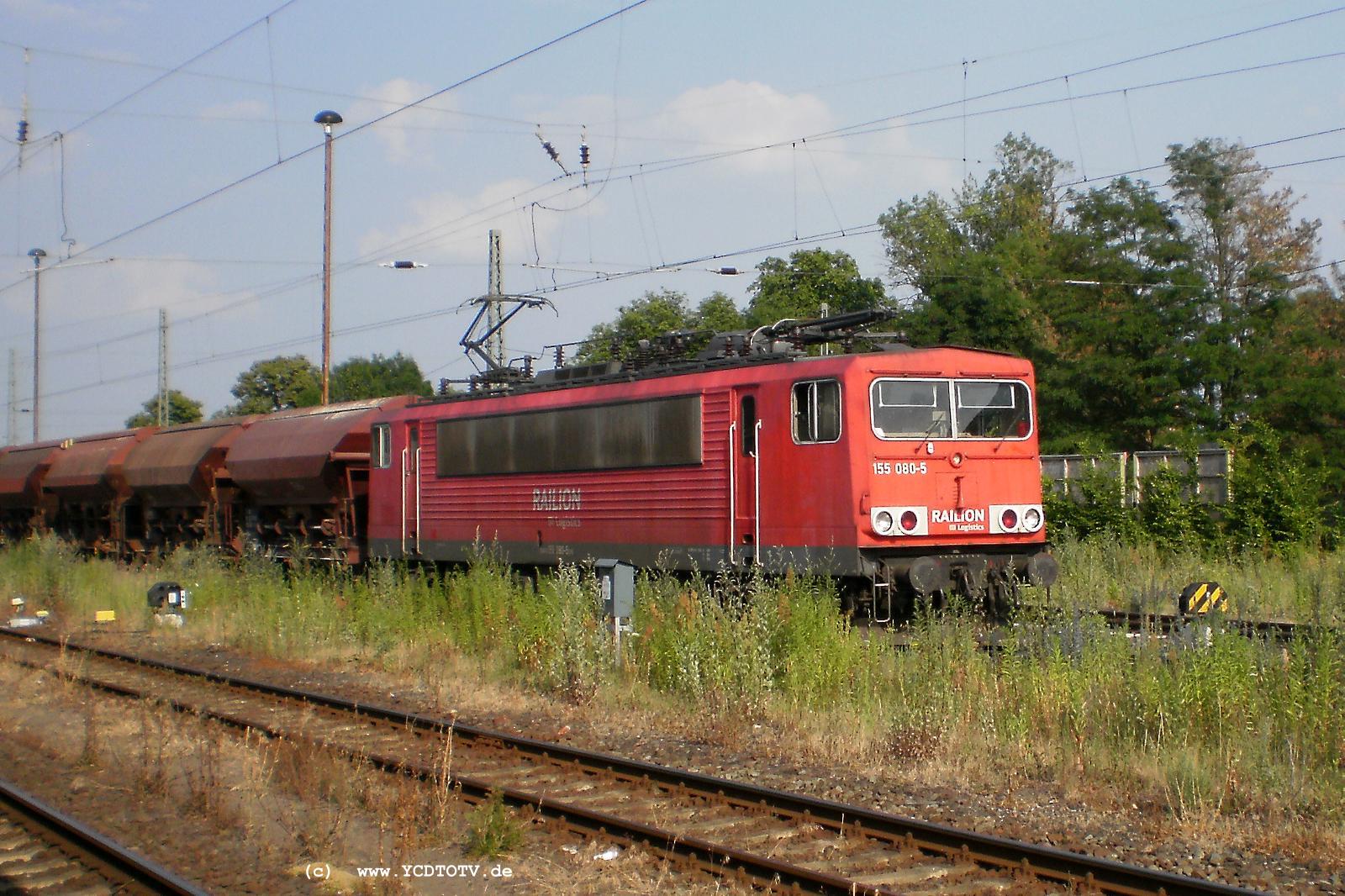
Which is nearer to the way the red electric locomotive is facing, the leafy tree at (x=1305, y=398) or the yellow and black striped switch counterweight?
the yellow and black striped switch counterweight

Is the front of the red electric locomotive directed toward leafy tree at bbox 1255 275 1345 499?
no

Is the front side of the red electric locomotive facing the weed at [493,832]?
no

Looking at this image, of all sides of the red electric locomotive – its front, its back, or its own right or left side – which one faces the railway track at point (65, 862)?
right

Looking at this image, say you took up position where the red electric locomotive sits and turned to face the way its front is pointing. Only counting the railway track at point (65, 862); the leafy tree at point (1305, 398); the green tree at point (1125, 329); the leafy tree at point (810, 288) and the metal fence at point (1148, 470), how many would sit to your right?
1

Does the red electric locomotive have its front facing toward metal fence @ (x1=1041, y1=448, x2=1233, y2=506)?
no

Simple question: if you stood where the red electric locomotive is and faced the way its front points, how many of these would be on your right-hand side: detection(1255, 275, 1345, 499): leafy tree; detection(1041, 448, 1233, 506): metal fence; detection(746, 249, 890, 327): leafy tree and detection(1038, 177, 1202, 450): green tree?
0

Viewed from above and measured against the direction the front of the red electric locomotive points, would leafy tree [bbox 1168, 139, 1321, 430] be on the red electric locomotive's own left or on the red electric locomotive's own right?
on the red electric locomotive's own left

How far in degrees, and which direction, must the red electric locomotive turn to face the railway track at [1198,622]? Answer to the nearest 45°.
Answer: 0° — it already faces it

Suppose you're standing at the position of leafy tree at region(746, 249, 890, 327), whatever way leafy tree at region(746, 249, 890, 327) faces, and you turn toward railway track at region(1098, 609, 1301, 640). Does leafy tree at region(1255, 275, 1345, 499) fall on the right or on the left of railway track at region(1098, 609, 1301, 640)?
left

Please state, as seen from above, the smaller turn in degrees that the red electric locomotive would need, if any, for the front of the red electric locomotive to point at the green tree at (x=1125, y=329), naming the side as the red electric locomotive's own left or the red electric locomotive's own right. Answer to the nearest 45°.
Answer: approximately 90° to the red electric locomotive's own left

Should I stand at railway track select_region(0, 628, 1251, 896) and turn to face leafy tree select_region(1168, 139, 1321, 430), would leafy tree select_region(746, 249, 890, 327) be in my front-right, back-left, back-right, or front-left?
front-left

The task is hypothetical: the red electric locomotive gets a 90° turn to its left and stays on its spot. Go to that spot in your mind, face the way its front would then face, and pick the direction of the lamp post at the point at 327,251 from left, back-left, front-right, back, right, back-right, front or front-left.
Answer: left

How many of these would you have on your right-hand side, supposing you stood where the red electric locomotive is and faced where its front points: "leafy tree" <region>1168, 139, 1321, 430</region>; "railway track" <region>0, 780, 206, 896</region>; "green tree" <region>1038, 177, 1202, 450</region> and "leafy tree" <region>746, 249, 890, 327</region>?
1

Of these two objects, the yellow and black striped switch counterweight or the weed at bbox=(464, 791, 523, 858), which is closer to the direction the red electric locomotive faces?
the yellow and black striped switch counterweight

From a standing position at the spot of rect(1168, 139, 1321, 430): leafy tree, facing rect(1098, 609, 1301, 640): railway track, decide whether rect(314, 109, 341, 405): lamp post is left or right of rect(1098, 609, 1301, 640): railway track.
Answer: right
